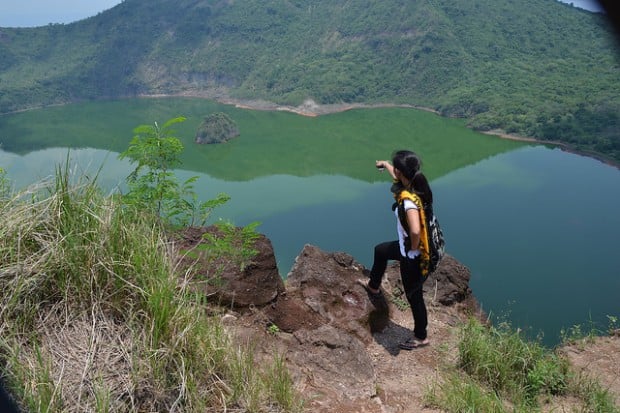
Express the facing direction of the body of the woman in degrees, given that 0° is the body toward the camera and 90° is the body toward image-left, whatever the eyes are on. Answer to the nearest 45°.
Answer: approximately 90°

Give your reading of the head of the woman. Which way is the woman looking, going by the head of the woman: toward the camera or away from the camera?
away from the camera
